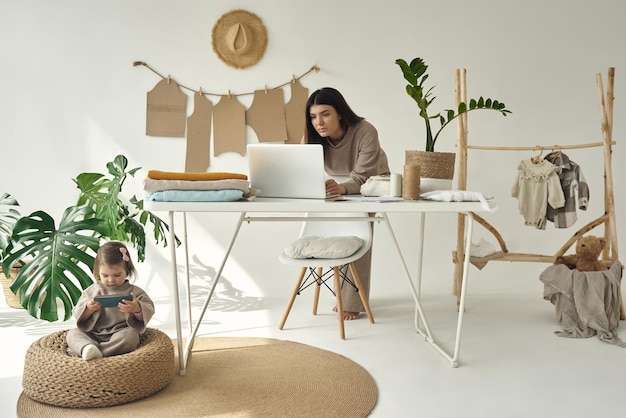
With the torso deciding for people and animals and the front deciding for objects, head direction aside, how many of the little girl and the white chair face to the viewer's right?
0

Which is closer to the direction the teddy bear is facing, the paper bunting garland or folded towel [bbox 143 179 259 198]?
the folded towel

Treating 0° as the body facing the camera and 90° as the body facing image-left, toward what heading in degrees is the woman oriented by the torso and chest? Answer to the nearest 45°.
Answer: approximately 45°

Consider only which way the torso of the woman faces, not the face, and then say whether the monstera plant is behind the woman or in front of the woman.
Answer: in front

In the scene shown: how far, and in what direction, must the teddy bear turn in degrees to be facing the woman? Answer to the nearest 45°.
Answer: approximately 45° to its right

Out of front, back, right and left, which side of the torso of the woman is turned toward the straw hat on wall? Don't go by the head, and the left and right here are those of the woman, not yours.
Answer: right

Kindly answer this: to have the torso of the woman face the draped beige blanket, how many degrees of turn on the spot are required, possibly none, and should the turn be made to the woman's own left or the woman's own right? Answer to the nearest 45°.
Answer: approximately 135° to the woman's own left

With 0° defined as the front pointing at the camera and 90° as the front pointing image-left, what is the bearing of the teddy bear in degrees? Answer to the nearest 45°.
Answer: approximately 45°

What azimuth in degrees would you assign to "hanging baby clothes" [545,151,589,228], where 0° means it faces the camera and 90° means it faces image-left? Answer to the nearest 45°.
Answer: approximately 45°

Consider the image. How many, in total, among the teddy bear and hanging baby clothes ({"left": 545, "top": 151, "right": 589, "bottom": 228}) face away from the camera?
0

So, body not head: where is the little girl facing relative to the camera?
toward the camera

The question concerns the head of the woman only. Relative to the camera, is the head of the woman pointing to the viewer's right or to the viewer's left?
to the viewer's left
